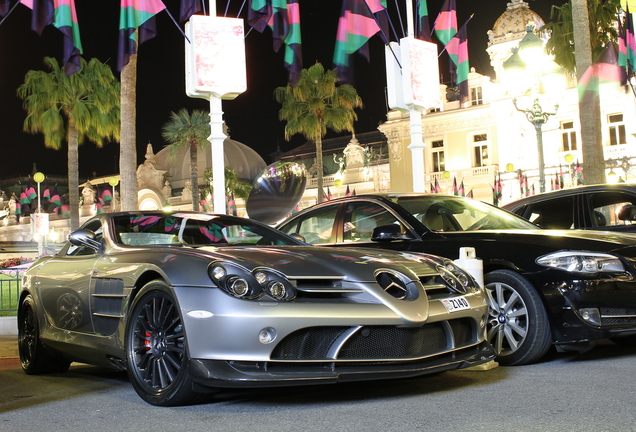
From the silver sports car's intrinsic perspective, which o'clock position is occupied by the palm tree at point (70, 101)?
The palm tree is roughly at 7 o'clock from the silver sports car.

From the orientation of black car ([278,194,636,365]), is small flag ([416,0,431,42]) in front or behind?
behind

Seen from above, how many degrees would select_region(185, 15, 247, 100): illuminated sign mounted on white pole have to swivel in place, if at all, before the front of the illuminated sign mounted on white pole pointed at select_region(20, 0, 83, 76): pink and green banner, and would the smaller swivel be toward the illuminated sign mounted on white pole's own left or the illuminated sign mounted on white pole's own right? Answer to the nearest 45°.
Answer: approximately 135° to the illuminated sign mounted on white pole's own right

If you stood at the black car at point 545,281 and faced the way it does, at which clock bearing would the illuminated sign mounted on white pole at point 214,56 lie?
The illuminated sign mounted on white pole is roughly at 6 o'clock from the black car.

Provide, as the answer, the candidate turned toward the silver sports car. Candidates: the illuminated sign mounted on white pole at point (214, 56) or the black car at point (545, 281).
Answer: the illuminated sign mounted on white pole

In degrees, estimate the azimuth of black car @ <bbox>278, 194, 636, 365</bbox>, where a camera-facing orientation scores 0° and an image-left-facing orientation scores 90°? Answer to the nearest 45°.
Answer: approximately 315°

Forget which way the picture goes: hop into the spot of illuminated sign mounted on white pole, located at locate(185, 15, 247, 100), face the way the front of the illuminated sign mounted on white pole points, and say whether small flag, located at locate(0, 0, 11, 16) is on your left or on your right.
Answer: on your right

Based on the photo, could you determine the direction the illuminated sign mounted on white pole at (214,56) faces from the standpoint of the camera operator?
facing the viewer

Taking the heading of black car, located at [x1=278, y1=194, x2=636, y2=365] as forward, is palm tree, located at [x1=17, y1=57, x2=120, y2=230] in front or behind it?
behind

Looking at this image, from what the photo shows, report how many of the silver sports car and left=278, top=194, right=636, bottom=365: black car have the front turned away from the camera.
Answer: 0

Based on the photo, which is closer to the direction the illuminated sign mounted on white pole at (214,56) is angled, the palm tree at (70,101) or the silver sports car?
the silver sports car

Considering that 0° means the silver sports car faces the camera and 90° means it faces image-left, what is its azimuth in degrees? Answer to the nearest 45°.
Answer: approximately 315°

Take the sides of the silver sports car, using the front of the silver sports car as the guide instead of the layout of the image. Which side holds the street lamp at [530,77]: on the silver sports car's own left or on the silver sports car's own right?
on the silver sports car's own left

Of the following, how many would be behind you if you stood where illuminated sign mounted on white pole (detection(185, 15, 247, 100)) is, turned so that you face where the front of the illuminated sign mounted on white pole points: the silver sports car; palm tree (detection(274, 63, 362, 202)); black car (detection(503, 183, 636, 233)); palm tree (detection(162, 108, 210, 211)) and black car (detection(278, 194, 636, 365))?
2

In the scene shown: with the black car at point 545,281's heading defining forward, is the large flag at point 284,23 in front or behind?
behind

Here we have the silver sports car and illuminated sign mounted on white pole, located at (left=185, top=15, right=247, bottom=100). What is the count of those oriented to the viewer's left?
0
